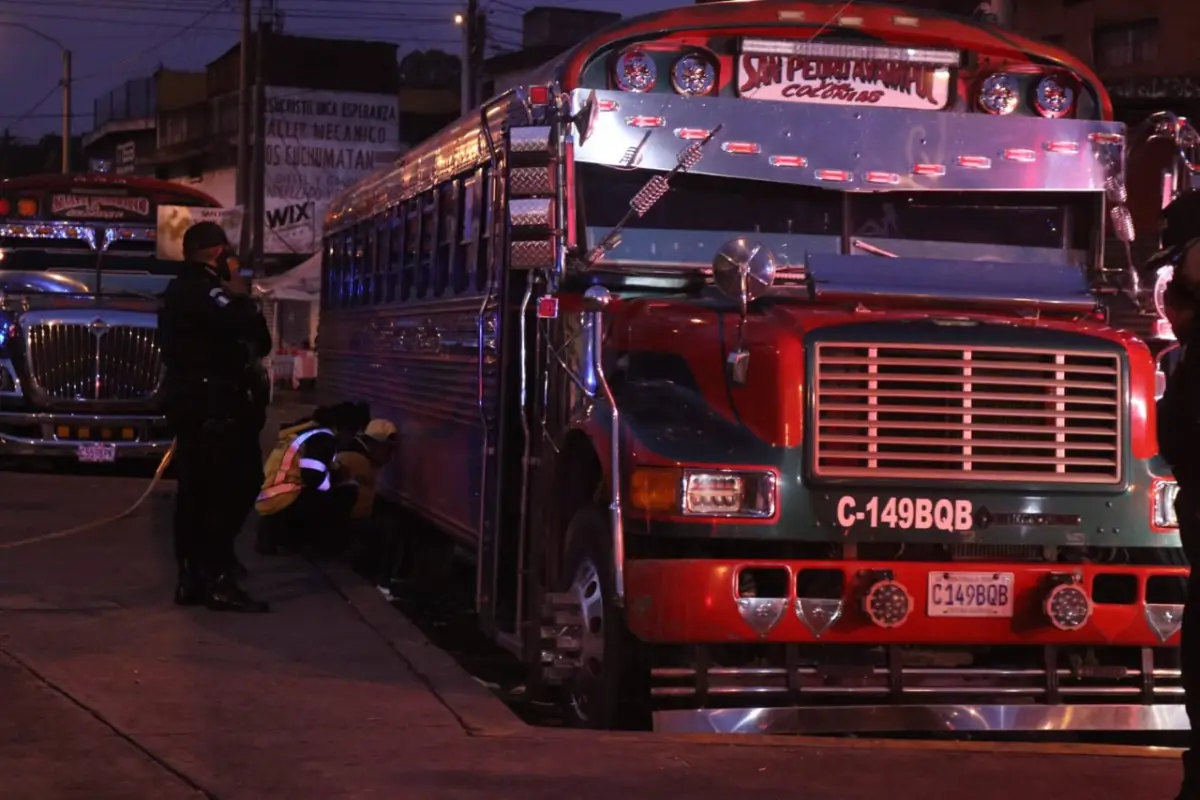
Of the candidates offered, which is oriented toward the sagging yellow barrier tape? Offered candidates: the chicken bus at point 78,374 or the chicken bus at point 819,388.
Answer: the chicken bus at point 78,374

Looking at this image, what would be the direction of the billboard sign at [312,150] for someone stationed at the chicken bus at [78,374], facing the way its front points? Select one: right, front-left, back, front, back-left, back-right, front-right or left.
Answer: back

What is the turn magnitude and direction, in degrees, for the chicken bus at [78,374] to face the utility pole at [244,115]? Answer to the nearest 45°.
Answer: approximately 180°

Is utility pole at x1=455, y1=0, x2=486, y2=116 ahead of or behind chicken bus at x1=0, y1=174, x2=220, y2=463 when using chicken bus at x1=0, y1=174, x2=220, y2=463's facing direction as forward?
behind

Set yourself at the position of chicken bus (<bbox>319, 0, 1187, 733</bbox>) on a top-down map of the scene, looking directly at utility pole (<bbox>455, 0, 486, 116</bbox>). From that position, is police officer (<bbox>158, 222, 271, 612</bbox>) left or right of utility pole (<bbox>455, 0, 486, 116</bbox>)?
left

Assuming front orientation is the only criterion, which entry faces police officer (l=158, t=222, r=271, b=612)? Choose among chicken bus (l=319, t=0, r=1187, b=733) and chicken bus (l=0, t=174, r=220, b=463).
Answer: chicken bus (l=0, t=174, r=220, b=463)

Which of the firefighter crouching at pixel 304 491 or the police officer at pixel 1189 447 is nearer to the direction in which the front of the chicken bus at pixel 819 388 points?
the police officer

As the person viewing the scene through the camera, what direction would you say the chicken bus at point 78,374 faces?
facing the viewer

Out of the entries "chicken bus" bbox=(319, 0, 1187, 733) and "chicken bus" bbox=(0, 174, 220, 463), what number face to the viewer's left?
0

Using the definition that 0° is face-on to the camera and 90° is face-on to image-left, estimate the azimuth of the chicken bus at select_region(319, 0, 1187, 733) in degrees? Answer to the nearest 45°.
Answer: approximately 315°

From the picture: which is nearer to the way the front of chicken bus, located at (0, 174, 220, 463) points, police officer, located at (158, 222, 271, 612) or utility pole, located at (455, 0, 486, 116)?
the police officer

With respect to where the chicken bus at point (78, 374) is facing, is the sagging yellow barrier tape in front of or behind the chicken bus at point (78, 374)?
in front
